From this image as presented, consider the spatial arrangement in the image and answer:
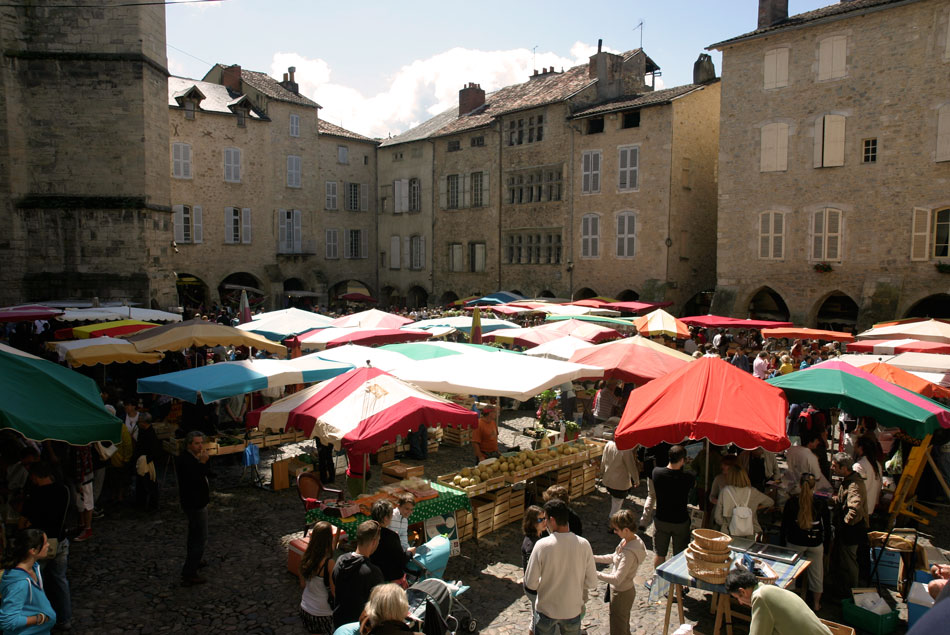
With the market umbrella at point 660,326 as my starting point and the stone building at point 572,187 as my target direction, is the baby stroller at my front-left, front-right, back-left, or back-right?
back-left

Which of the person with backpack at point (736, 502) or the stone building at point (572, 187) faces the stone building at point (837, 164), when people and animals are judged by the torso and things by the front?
the person with backpack

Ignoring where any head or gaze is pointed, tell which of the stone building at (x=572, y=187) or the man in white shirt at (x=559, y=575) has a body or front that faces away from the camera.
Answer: the man in white shirt

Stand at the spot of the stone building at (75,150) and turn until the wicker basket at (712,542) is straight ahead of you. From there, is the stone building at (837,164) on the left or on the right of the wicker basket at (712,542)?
left

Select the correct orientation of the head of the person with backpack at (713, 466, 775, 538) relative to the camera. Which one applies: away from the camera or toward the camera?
away from the camera

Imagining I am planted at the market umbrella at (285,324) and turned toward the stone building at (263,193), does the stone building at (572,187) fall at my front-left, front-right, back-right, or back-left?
front-right

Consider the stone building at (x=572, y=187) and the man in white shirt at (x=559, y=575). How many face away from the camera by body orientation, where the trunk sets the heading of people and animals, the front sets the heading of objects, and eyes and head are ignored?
1

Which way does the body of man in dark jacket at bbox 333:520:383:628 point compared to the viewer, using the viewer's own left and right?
facing away from the viewer and to the right of the viewer

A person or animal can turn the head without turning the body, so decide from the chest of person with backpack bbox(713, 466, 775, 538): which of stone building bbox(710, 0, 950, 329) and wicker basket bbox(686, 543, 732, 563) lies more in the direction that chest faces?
the stone building

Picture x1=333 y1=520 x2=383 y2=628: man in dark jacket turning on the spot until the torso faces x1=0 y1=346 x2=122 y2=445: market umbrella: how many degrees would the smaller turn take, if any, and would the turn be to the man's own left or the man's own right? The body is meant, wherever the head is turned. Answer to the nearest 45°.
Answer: approximately 90° to the man's own left

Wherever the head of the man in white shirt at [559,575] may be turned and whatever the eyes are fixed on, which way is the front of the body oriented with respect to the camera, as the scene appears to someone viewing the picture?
away from the camera

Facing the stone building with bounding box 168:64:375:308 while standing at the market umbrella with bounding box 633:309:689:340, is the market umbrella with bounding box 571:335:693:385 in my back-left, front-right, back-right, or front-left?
back-left

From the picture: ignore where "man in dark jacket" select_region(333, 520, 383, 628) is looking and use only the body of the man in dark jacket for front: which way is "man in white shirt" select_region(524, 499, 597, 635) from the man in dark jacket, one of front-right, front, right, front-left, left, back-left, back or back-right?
front-right

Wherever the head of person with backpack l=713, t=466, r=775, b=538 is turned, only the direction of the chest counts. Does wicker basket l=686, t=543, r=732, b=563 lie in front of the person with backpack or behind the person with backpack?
behind

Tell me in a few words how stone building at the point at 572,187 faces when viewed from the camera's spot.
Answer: facing the viewer and to the left of the viewer

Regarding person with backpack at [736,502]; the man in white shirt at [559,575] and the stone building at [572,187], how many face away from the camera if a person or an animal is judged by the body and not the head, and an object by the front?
2

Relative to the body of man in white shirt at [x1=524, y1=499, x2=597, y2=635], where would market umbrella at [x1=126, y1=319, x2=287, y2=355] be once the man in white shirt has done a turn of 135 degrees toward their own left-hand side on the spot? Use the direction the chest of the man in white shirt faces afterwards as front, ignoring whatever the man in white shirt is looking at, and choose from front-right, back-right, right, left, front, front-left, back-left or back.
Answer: right

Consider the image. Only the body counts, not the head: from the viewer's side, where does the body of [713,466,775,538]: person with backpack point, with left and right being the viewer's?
facing away from the viewer

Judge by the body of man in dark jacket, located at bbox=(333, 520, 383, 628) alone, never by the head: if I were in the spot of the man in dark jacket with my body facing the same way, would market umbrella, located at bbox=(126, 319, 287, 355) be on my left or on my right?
on my left

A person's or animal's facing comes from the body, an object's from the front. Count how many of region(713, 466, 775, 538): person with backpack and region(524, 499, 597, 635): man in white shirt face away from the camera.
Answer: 2
